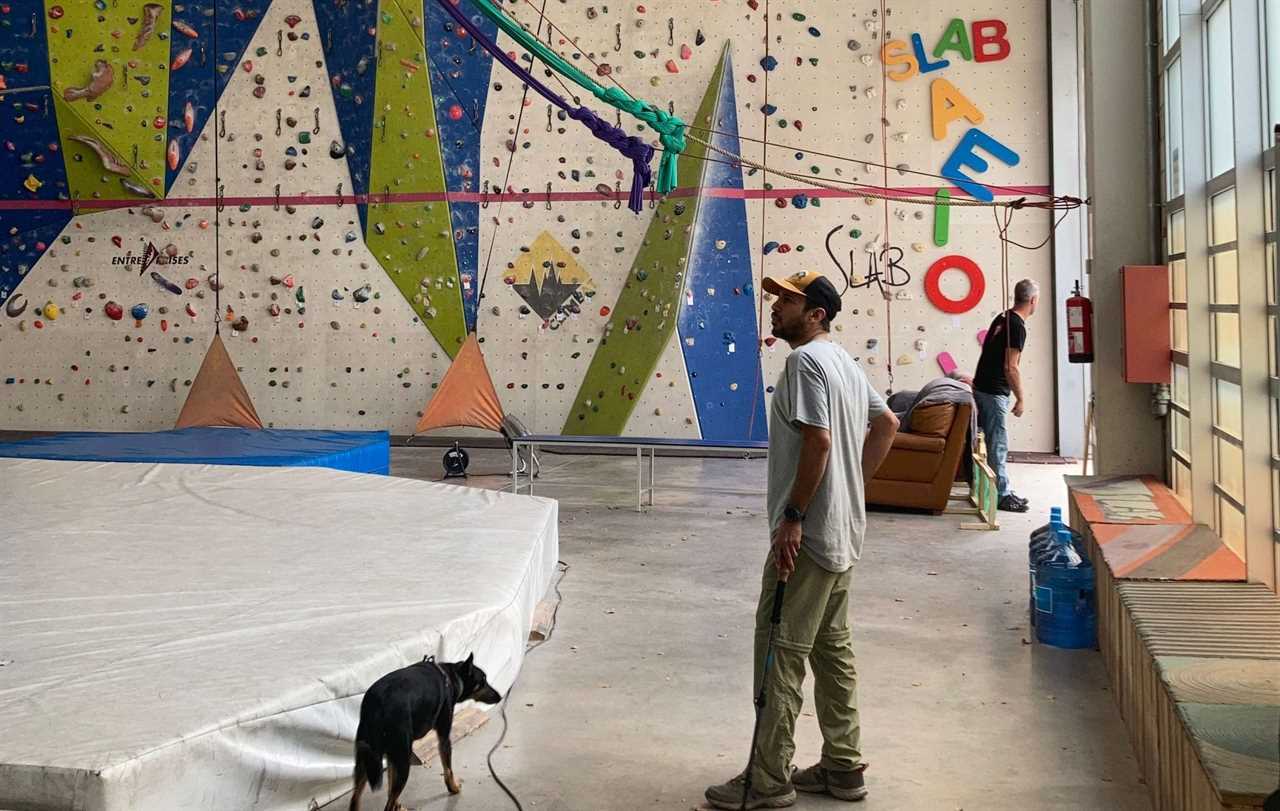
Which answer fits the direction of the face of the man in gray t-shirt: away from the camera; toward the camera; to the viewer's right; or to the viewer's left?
to the viewer's left

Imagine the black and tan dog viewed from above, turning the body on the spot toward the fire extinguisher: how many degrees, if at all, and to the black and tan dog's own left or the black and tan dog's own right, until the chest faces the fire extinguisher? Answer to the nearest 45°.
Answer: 0° — it already faces it

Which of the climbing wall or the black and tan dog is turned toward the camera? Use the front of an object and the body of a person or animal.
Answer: the climbing wall

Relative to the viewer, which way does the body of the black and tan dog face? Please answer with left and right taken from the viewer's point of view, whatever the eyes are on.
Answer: facing away from the viewer and to the right of the viewer

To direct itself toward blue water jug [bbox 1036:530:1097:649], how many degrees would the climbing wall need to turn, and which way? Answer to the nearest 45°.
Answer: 0° — it already faces it

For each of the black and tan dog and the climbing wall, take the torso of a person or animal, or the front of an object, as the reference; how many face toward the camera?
1

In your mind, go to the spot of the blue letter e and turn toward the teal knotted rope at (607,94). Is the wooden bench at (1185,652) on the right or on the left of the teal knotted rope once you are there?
left

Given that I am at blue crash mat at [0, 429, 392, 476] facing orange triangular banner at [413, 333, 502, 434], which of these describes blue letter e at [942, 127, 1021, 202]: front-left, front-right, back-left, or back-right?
front-right

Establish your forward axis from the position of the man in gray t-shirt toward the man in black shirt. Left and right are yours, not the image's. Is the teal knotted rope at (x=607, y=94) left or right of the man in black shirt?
left

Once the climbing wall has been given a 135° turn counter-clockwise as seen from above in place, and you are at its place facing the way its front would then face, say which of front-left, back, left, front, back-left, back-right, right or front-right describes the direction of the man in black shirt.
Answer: right

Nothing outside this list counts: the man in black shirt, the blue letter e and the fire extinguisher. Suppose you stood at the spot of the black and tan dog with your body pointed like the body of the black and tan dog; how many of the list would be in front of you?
3

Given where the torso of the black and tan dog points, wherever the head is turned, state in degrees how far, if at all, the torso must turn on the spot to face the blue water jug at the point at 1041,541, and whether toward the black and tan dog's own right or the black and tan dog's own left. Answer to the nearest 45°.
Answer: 0° — it already faces it

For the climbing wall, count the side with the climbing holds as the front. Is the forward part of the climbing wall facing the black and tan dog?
yes

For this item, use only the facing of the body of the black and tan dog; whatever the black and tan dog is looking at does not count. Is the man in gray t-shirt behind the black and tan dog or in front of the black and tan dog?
in front

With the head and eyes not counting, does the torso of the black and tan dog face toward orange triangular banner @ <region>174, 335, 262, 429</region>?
no

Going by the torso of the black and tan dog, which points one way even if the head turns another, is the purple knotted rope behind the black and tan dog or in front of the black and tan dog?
in front

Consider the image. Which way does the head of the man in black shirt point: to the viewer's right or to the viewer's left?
to the viewer's right

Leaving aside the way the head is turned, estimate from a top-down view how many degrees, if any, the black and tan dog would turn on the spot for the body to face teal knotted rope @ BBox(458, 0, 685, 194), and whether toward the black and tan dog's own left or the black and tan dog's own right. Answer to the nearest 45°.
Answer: approximately 45° to the black and tan dog's own left

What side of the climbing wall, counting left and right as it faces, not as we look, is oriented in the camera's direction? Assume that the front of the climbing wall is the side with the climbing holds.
front
